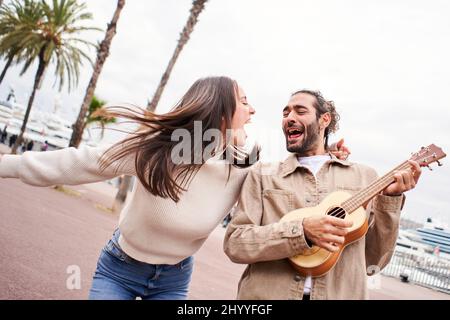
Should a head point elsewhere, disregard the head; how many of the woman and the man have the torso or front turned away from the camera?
0

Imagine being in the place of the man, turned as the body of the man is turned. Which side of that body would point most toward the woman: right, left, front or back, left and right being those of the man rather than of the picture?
right

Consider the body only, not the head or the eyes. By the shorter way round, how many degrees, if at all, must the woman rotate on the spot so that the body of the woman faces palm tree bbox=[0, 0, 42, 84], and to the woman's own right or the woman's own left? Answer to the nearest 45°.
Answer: approximately 135° to the woman's own left

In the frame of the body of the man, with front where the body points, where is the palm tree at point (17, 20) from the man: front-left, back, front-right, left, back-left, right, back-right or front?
back-right

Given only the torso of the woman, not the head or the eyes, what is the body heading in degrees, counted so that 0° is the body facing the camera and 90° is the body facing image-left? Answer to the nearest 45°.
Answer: approximately 315°

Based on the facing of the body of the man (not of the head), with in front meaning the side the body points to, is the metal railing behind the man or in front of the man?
behind

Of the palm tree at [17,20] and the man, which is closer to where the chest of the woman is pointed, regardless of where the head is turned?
the man

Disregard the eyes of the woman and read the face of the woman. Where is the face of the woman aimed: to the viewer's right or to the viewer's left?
to the viewer's right

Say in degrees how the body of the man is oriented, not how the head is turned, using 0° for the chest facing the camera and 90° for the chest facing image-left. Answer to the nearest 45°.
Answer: approximately 0°
